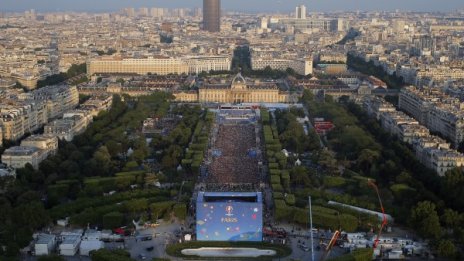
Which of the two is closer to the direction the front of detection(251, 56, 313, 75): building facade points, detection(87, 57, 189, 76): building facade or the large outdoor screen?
the large outdoor screen

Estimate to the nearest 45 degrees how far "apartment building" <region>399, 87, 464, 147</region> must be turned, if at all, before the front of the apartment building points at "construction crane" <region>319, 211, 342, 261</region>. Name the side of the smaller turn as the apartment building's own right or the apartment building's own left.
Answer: approximately 45° to the apartment building's own left

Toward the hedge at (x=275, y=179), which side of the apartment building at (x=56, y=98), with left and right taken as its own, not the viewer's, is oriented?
front

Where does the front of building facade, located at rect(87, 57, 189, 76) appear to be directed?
toward the camera

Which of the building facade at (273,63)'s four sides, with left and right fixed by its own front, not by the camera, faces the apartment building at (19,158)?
front

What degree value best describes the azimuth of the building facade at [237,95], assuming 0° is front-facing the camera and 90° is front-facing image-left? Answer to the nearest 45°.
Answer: approximately 0°

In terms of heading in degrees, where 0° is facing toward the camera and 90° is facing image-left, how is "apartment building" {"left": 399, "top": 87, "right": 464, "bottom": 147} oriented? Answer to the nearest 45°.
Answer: approximately 45°

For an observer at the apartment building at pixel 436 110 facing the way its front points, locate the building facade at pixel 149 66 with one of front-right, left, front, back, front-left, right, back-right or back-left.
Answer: right

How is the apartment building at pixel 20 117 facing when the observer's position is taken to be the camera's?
facing the viewer and to the right of the viewer

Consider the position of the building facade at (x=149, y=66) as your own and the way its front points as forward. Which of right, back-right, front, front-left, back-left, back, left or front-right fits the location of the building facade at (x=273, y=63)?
left

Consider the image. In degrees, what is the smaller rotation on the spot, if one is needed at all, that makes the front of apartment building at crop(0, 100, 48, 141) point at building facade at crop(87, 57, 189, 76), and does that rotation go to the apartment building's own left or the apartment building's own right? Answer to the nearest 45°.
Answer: approximately 90° to the apartment building's own left

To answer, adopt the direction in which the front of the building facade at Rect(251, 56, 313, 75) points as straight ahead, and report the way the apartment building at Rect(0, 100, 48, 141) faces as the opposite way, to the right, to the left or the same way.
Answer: to the left

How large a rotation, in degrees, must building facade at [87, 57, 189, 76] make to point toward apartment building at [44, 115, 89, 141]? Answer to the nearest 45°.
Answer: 0° — it already faces it

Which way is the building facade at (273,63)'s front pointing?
toward the camera

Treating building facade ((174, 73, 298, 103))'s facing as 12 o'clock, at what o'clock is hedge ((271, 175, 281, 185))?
The hedge is roughly at 12 o'clock from the building facade.

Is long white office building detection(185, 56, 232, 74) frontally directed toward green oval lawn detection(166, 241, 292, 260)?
yes

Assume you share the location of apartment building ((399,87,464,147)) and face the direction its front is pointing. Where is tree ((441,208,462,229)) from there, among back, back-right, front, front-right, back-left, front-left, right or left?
front-left

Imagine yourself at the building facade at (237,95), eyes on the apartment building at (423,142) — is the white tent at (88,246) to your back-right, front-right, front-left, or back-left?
front-right
